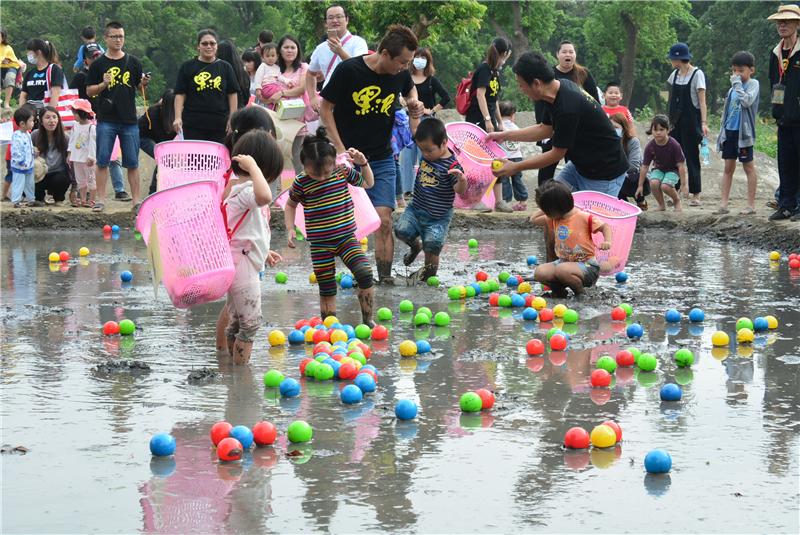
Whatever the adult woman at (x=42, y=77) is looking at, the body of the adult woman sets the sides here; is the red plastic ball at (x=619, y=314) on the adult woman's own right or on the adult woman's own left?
on the adult woman's own left

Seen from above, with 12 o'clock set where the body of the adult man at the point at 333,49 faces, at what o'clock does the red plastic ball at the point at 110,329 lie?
The red plastic ball is roughly at 1 o'clock from the adult man.

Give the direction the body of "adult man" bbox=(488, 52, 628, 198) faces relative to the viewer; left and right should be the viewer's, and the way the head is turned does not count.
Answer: facing to the left of the viewer

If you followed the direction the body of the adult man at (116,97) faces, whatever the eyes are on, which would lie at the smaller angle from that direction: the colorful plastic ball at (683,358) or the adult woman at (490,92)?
the colorful plastic ball
